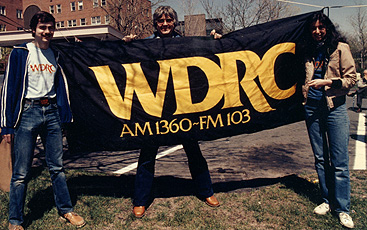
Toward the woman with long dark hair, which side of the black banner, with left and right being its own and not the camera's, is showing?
left

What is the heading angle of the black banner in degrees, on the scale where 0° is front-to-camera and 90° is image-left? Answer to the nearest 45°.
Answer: approximately 0°
